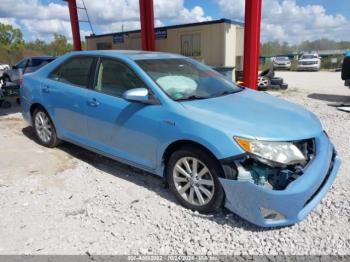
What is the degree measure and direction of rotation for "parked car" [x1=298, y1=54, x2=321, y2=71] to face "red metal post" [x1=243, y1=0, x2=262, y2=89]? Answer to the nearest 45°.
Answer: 0° — it already faces it

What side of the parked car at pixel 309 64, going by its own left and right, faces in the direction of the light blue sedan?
front

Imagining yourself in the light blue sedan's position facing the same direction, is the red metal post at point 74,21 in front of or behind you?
behind

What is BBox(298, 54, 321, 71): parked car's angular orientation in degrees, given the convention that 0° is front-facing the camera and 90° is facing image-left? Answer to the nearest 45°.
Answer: approximately 0°

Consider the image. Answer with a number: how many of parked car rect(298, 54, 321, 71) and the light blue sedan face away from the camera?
0

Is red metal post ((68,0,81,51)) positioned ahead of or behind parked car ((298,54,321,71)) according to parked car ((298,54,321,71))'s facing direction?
ahead

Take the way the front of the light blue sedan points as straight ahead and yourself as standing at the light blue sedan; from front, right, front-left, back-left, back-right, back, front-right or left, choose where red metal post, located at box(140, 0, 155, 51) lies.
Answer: back-left

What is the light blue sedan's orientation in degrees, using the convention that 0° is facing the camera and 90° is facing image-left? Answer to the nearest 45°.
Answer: approximately 315°

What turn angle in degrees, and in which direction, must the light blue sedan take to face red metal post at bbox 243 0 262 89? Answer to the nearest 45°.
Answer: approximately 135° to its left

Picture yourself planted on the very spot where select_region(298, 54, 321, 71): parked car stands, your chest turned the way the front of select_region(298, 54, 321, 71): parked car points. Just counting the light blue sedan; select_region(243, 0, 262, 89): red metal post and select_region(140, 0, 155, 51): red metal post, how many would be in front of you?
3

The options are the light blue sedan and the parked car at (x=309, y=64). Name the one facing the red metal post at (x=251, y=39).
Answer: the parked car
